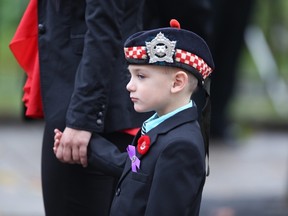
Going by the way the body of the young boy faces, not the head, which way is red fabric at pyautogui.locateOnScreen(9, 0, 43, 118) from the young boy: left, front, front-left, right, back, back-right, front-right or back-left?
front-right

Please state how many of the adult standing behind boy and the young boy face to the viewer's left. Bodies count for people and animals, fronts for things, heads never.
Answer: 2

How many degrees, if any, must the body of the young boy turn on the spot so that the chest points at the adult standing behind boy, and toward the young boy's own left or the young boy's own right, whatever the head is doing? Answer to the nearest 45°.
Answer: approximately 45° to the young boy's own right

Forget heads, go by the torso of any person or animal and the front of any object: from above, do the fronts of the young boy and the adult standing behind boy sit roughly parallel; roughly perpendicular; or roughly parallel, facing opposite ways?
roughly parallel

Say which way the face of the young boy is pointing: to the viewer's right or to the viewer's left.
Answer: to the viewer's left

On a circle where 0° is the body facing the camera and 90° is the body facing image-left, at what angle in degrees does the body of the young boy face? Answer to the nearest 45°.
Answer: approximately 90°

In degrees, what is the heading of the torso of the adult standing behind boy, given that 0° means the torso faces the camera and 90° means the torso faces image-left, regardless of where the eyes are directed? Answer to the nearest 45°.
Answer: approximately 90°
